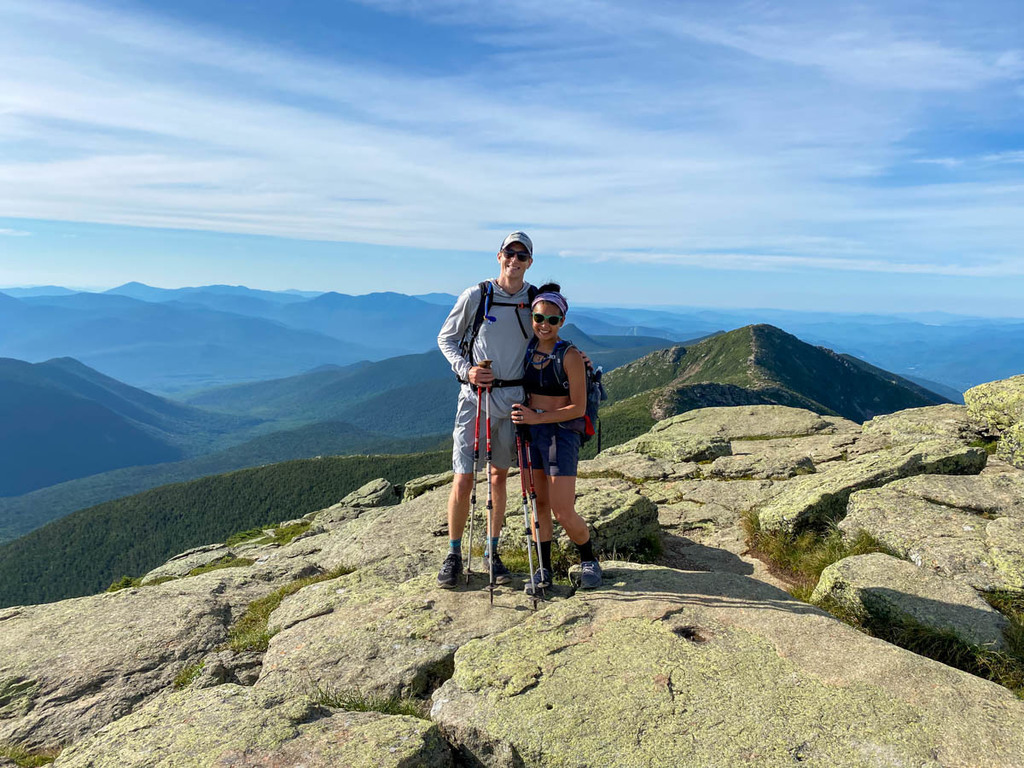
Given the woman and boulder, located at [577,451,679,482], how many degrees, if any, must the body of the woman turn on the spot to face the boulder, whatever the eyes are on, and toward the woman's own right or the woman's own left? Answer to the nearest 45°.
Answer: approximately 135° to the woman's own right

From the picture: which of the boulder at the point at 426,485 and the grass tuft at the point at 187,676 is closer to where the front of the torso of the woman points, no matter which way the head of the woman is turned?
the grass tuft

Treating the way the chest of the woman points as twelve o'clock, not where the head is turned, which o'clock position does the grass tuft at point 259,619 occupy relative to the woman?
The grass tuft is roughly at 2 o'clock from the woman.

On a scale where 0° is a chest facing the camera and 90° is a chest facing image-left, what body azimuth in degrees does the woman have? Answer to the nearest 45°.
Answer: approximately 45°

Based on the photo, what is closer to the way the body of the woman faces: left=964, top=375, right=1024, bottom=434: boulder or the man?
the man
